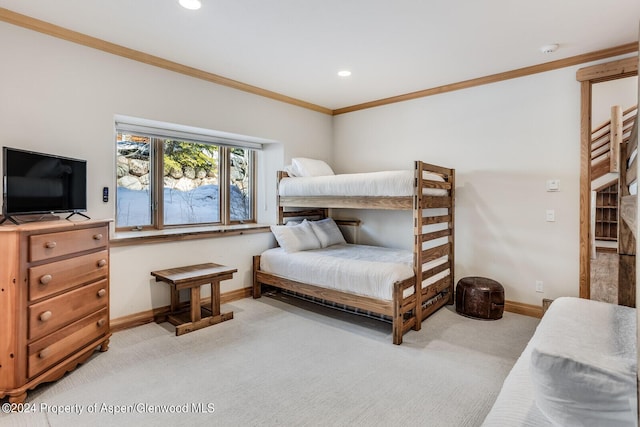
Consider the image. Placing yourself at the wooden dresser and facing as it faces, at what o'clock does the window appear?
The window is roughly at 9 o'clock from the wooden dresser.

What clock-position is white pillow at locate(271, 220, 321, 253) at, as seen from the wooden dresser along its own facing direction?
The white pillow is roughly at 10 o'clock from the wooden dresser.

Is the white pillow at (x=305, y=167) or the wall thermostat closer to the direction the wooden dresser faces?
the wall thermostat

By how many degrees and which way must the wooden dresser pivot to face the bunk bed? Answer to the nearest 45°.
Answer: approximately 45° to its left

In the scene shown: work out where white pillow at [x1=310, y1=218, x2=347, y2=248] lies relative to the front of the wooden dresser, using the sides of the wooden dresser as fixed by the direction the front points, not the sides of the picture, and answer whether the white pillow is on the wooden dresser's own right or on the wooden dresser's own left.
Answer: on the wooden dresser's own left

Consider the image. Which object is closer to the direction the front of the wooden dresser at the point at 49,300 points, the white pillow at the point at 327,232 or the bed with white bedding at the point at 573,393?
the bed with white bedding

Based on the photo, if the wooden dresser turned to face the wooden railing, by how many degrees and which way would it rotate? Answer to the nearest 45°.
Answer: approximately 45° to its left

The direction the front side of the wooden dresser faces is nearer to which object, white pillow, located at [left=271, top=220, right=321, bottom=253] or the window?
the white pillow

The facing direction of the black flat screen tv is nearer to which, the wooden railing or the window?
the wooden railing

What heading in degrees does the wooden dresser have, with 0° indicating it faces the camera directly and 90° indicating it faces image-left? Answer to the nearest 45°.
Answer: approximately 315°

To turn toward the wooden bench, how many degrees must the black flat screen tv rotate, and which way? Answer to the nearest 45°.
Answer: approximately 45° to its left
